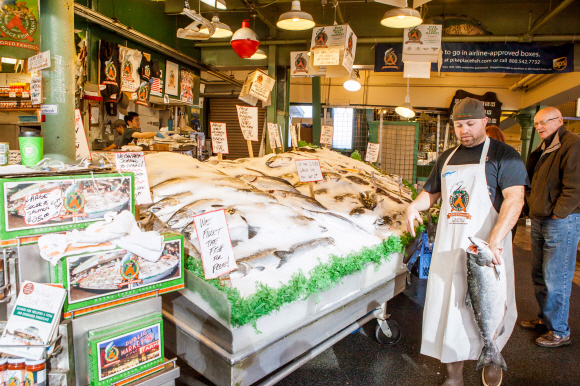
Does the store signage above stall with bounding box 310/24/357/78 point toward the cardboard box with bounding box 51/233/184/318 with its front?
yes

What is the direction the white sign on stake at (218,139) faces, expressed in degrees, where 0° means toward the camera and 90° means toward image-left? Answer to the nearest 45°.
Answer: approximately 0°

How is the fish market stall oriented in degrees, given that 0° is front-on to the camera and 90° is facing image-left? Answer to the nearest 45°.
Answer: approximately 315°

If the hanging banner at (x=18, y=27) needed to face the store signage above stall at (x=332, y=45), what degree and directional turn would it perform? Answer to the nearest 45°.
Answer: approximately 90° to its left

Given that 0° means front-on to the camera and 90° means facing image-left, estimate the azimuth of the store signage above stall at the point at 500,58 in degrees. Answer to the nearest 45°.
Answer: approximately 0°

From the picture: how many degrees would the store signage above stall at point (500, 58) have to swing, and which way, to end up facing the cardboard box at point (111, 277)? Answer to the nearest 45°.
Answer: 0° — it already faces it

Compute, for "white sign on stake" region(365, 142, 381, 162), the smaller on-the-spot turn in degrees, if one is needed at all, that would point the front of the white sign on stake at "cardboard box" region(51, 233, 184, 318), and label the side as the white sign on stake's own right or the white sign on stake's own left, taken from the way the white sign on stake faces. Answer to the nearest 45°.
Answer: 0° — it already faces it

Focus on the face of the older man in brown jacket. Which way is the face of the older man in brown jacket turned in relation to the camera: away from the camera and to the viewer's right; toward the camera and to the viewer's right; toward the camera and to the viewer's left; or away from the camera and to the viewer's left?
toward the camera and to the viewer's left

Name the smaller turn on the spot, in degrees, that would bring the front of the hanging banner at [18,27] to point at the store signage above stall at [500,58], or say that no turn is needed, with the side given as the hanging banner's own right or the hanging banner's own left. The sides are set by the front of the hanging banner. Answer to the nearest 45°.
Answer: approximately 90° to the hanging banner's own left
